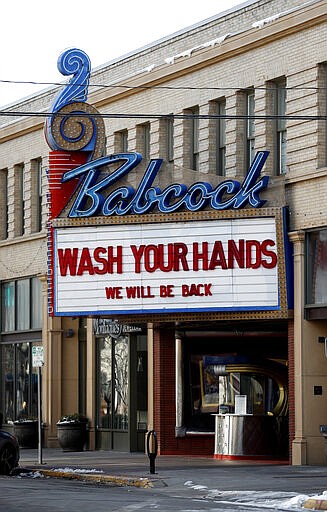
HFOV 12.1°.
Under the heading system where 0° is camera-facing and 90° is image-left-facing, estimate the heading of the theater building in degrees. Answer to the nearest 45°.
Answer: approximately 45°

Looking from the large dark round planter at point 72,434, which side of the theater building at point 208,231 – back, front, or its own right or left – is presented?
front

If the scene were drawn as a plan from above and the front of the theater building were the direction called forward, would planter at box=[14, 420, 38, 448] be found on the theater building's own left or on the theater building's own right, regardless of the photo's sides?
on the theater building's own right
